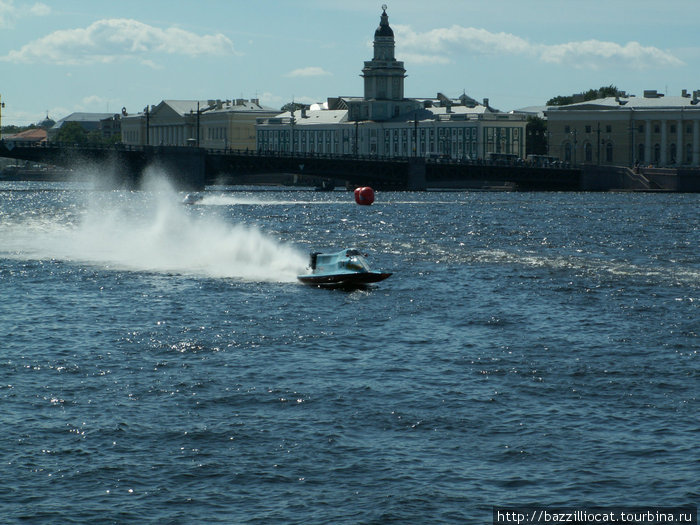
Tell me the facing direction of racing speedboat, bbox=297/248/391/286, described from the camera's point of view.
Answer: facing to the right of the viewer
